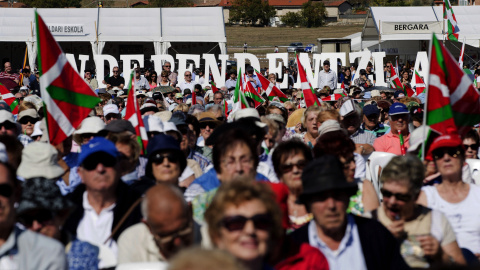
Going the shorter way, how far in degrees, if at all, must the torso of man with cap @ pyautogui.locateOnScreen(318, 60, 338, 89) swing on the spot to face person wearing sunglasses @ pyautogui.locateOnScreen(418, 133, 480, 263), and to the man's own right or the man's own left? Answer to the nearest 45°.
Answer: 0° — they already face them

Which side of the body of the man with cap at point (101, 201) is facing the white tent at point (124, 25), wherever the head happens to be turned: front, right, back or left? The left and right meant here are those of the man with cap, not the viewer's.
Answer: back

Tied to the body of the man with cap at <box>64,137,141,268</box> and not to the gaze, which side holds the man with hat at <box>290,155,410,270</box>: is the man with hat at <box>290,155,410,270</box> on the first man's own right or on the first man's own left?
on the first man's own left

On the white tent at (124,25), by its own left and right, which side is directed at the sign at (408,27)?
left

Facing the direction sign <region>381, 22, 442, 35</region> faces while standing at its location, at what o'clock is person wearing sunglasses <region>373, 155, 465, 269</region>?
The person wearing sunglasses is roughly at 12 o'clock from the sign.

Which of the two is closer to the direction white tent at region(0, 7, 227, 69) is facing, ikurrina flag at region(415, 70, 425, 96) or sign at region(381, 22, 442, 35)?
the ikurrina flag
